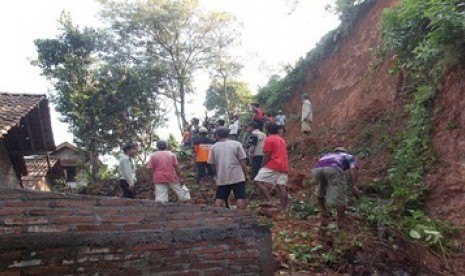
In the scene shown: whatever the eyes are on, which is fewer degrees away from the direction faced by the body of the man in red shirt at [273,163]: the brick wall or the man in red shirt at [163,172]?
the man in red shirt

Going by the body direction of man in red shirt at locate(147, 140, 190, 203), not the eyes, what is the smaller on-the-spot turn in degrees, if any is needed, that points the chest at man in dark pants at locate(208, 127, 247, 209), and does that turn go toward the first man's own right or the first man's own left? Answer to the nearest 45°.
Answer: approximately 135° to the first man's own right

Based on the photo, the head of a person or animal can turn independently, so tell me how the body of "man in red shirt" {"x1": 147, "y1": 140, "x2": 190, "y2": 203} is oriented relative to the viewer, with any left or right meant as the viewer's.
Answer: facing away from the viewer

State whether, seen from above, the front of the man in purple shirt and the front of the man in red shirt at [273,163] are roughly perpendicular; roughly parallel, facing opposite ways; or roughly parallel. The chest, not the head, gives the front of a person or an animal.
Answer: roughly perpendicular

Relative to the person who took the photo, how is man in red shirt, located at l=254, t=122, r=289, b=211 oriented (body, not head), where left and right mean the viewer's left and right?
facing away from the viewer and to the left of the viewer
